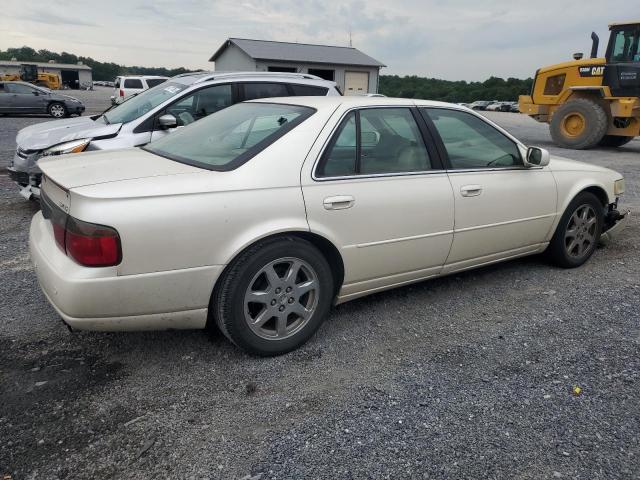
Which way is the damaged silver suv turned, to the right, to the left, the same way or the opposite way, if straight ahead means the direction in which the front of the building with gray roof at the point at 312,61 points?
to the right

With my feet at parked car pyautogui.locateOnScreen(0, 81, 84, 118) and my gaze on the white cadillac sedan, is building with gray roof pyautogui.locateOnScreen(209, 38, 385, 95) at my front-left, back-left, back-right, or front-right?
back-left

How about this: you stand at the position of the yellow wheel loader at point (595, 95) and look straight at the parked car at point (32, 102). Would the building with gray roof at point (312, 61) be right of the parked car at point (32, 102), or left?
right

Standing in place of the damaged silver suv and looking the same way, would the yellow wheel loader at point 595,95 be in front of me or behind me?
behind

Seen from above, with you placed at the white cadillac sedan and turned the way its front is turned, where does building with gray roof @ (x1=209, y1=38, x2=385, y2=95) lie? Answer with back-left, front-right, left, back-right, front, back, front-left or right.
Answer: front-left

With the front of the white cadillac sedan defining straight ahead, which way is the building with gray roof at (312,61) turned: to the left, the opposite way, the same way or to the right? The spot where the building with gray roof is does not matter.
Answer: to the right

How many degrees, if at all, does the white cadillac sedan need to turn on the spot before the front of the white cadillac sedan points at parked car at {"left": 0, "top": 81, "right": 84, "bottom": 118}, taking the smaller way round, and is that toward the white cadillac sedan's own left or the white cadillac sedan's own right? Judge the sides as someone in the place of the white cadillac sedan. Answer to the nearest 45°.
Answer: approximately 90° to the white cadillac sedan's own left

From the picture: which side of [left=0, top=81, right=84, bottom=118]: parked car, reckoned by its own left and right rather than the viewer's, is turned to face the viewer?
right

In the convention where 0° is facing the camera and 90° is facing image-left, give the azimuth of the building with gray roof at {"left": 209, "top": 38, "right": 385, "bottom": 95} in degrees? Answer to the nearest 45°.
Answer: approximately 315°

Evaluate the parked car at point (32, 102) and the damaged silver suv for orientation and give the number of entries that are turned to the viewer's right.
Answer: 1

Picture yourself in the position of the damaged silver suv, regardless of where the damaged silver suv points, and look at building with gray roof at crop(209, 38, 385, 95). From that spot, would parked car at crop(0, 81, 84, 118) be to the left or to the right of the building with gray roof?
left

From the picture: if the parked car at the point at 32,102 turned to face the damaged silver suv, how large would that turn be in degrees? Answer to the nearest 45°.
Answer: approximately 90° to its right

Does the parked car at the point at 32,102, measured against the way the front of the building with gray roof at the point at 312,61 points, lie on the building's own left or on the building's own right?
on the building's own right

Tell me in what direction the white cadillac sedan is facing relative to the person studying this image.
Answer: facing away from the viewer and to the right of the viewer
